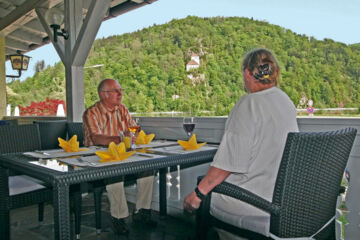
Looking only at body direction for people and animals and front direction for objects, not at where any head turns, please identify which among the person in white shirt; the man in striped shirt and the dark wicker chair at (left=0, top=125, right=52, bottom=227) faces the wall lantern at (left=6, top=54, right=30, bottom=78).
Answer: the person in white shirt

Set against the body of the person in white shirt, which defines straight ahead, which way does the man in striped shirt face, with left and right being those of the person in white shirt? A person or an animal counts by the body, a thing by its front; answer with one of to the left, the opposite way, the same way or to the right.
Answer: the opposite way

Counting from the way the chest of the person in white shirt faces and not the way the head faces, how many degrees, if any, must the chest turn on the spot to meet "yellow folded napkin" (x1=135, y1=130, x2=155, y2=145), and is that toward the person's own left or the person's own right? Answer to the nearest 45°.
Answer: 0° — they already face it

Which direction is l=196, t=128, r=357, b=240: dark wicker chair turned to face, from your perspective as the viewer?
facing away from the viewer and to the left of the viewer

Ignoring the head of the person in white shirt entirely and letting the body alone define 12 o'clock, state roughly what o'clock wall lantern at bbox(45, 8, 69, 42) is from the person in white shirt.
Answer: The wall lantern is roughly at 12 o'clock from the person in white shirt.

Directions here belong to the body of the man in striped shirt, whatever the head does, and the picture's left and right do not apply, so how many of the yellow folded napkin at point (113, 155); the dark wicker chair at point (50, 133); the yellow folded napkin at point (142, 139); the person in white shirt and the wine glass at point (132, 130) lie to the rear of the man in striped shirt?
1

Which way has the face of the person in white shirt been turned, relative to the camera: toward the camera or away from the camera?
away from the camera

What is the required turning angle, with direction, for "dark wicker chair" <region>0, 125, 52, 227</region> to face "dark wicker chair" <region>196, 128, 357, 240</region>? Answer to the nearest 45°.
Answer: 0° — it already faces it

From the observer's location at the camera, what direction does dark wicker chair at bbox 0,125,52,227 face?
facing the viewer and to the right of the viewer

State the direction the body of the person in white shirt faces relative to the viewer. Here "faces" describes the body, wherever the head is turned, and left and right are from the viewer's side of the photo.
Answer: facing away from the viewer and to the left of the viewer

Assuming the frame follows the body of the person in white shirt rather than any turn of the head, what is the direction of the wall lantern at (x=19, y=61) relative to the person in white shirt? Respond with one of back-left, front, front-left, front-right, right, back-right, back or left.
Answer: front

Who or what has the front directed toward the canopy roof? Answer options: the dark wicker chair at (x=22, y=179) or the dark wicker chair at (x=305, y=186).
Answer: the dark wicker chair at (x=305, y=186)

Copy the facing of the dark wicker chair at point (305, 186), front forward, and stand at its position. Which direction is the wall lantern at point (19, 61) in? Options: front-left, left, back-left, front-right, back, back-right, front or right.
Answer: front

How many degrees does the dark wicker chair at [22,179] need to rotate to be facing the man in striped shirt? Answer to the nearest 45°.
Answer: approximately 45° to its left

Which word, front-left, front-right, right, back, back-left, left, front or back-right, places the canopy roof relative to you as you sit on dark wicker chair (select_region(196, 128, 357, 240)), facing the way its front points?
front

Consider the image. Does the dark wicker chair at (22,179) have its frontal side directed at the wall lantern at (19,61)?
no
